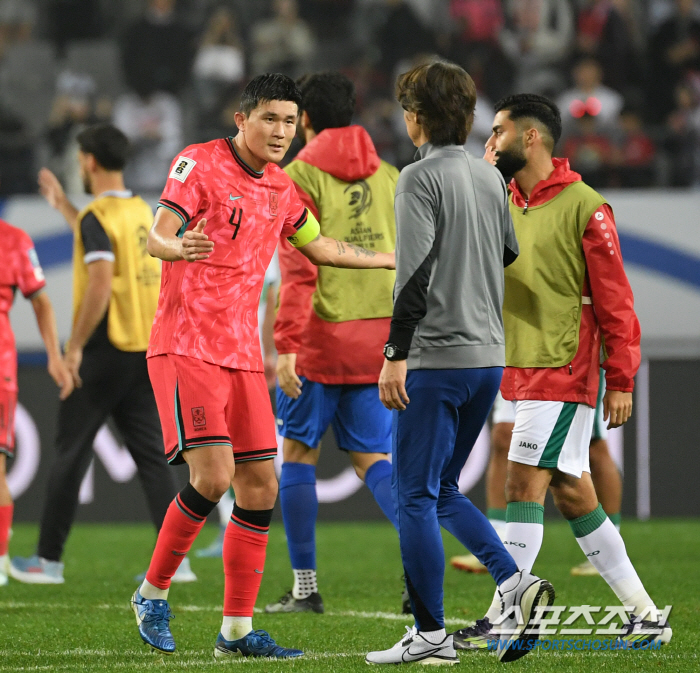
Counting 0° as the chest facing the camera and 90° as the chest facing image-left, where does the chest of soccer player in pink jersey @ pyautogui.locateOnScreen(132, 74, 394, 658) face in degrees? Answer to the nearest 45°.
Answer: approximately 315°

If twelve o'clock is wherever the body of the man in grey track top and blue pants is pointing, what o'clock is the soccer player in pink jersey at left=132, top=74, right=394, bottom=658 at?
The soccer player in pink jersey is roughly at 11 o'clock from the man in grey track top and blue pants.

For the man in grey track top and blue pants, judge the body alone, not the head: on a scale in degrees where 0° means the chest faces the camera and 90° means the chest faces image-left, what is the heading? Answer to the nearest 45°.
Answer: approximately 135°

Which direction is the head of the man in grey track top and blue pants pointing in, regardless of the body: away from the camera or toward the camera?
away from the camera

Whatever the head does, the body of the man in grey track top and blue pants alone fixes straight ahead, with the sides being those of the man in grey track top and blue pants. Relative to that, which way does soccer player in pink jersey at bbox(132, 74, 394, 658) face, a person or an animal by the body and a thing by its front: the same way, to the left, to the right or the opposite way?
the opposite way

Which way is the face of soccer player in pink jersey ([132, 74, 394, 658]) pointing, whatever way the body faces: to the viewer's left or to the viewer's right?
to the viewer's right

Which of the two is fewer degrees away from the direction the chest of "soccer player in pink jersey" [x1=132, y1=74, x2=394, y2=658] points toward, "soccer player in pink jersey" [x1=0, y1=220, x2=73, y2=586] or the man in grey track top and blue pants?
the man in grey track top and blue pants
